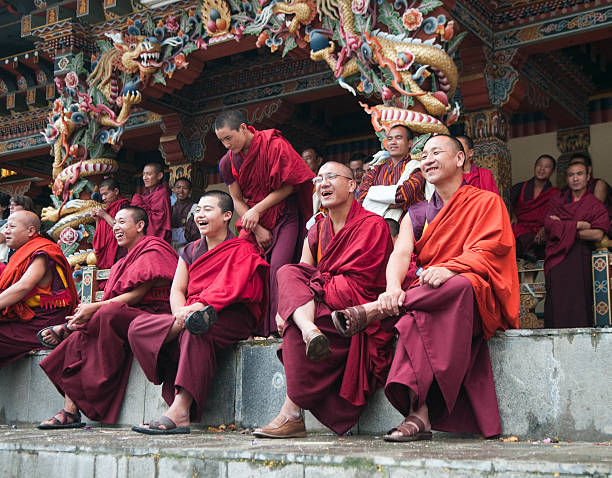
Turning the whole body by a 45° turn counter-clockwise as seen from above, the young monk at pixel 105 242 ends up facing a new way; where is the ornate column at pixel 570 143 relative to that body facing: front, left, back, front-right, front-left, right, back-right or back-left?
left

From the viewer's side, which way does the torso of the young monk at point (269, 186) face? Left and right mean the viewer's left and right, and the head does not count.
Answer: facing the viewer and to the left of the viewer

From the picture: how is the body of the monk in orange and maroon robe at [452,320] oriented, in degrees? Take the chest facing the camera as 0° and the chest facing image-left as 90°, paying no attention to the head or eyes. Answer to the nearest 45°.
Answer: approximately 45°

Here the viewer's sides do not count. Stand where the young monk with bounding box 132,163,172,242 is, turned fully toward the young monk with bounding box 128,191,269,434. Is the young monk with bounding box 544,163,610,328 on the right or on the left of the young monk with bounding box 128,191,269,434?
left

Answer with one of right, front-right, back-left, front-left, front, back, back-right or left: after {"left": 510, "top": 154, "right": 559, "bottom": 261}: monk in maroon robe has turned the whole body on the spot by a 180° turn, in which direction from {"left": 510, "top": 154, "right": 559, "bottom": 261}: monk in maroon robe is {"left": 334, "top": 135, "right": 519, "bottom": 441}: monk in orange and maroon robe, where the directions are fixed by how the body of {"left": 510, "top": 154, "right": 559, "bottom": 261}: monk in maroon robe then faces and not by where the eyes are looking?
back

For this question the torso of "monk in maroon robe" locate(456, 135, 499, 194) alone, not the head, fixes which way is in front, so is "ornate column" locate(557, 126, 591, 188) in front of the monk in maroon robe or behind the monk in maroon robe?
behind

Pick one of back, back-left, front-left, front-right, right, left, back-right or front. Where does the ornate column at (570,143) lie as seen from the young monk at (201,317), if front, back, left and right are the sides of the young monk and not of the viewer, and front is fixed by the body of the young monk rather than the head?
back

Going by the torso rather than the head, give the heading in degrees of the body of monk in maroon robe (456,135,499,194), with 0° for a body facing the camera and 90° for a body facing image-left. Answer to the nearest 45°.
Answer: approximately 45°

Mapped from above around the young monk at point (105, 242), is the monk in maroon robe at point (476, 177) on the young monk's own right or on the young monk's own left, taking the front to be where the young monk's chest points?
on the young monk's own left

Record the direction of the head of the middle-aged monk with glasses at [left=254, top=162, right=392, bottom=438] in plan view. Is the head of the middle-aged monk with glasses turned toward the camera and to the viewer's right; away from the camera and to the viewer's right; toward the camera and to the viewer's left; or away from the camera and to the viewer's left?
toward the camera and to the viewer's left

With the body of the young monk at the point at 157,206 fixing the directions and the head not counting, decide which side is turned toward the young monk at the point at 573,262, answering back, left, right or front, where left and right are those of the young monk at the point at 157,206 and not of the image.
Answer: left
